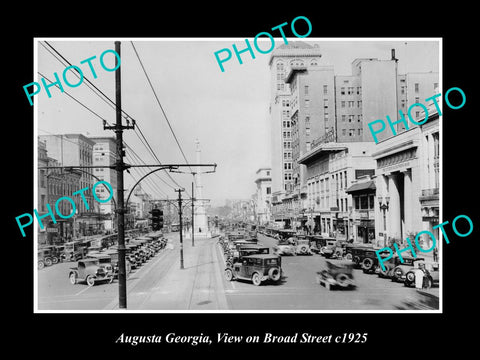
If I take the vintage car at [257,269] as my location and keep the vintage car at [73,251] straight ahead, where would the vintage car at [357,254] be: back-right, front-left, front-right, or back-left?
back-right

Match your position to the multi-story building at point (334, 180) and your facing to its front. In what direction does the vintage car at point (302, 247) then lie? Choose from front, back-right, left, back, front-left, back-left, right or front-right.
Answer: front-left

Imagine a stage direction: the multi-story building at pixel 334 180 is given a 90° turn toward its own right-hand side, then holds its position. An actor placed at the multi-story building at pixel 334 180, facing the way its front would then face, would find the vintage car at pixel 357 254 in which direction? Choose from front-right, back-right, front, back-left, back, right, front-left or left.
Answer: back-left

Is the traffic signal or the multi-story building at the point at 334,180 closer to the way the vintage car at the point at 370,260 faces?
the multi-story building

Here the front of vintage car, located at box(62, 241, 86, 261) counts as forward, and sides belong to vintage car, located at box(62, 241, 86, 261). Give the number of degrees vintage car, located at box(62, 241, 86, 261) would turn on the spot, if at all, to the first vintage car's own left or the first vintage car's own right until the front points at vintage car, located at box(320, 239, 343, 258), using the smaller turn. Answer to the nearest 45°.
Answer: approximately 135° to the first vintage car's own left

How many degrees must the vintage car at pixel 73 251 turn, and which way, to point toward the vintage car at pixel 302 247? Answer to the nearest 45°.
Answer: approximately 135° to its left

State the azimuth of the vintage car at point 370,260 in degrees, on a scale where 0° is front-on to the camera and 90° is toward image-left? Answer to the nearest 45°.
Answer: approximately 225°

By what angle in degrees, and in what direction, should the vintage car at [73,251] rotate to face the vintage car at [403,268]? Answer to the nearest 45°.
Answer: approximately 90° to its left

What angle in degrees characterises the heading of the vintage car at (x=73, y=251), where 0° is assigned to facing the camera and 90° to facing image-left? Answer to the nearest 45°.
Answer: approximately 45°

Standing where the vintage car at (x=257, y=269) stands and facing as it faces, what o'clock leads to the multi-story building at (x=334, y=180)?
The multi-story building is roughly at 2 o'clock from the vintage car.

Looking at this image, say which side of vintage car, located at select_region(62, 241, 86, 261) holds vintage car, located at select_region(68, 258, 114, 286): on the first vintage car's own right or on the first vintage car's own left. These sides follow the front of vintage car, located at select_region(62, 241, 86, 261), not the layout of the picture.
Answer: on the first vintage car's own left

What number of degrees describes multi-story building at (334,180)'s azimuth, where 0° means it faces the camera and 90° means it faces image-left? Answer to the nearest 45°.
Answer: approximately 45°
